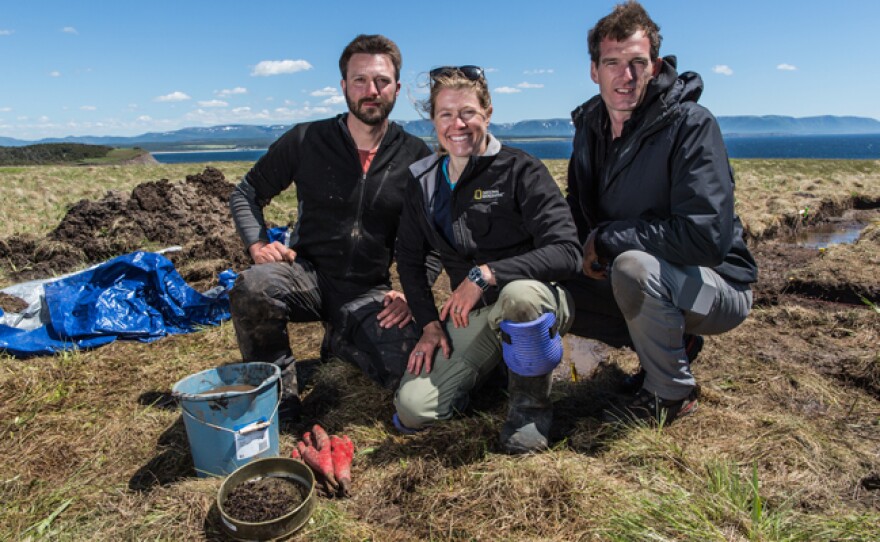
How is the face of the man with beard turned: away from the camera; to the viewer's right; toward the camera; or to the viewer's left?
toward the camera

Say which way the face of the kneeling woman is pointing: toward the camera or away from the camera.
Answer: toward the camera

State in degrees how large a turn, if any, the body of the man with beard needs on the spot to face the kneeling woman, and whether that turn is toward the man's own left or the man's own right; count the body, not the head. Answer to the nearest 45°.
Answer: approximately 45° to the man's own left

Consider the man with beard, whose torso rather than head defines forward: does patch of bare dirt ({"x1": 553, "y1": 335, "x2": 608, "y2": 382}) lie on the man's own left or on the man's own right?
on the man's own left

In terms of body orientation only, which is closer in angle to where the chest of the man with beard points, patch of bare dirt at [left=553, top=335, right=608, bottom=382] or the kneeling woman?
the kneeling woman

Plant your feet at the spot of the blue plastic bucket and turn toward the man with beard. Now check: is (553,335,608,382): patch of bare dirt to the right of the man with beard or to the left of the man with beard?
right

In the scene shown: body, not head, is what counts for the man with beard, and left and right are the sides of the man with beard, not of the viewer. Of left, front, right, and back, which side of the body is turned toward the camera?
front

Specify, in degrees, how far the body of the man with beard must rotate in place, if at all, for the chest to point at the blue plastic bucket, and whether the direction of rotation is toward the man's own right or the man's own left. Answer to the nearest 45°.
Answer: approximately 45° to the man's own right

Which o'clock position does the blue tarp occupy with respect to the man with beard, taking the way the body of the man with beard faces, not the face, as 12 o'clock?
The blue tarp is roughly at 4 o'clock from the man with beard.

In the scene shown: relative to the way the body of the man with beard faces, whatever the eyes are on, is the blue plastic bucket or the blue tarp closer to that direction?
the blue plastic bucket
